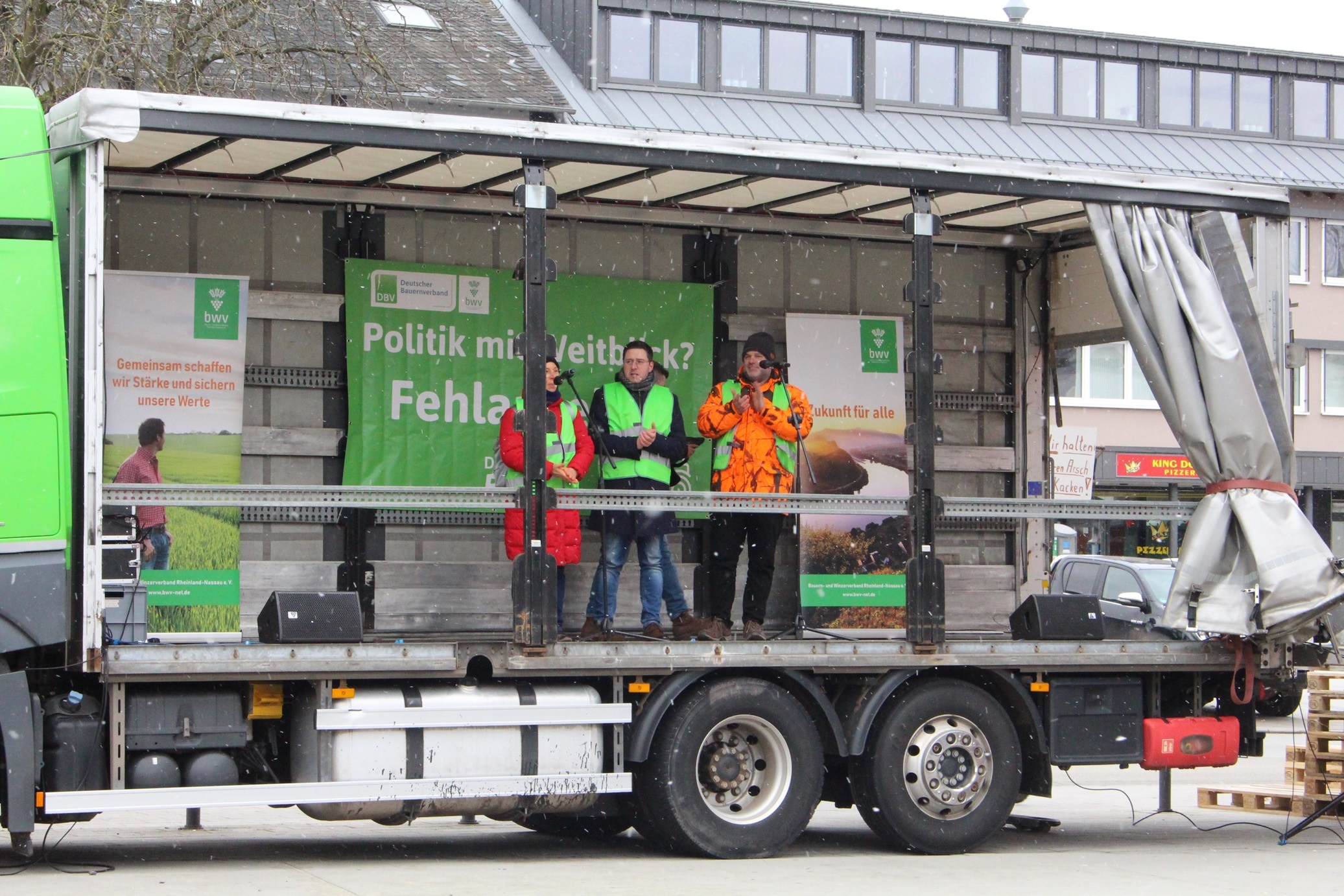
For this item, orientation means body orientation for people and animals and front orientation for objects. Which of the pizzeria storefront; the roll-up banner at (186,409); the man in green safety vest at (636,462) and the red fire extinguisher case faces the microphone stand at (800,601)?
the pizzeria storefront

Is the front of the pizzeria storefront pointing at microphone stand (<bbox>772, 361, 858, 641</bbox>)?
yes

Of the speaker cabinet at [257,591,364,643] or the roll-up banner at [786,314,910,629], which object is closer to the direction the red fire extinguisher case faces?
the speaker cabinet

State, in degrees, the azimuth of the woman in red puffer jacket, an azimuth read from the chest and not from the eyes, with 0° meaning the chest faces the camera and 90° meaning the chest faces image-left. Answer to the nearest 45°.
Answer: approximately 315°

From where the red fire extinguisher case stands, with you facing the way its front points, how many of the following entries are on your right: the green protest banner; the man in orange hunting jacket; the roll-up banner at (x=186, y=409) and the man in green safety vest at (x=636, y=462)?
4

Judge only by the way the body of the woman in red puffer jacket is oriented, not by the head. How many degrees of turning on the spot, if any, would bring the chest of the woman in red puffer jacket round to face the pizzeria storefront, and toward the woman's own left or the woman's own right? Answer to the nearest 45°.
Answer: approximately 90° to the woman's own left

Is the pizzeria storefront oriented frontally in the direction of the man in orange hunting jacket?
yes

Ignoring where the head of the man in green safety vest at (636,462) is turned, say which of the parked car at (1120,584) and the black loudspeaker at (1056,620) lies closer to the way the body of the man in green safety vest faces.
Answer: the black loudspeaker

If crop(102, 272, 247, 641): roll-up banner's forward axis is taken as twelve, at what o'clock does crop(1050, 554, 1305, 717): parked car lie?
The parked car is roughly at 8 o'clock from the roll-up banner.
